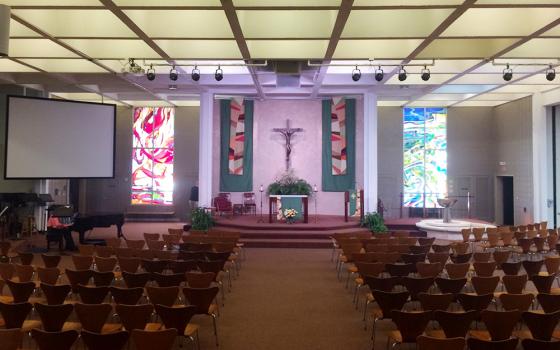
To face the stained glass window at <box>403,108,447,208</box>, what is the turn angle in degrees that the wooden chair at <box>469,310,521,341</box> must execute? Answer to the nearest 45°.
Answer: approximately 45° to its right

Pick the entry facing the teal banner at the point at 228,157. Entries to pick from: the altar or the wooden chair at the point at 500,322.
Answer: the wooden chair

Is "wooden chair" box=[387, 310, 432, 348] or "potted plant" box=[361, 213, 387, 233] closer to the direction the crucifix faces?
the wooden chair

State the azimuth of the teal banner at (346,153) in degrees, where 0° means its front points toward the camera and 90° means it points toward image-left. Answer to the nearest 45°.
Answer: approximately 0°

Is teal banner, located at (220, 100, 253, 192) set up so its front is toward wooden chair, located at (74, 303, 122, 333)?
yes

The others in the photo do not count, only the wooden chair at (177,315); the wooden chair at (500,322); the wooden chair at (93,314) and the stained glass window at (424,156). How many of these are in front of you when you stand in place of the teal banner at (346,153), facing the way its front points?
3

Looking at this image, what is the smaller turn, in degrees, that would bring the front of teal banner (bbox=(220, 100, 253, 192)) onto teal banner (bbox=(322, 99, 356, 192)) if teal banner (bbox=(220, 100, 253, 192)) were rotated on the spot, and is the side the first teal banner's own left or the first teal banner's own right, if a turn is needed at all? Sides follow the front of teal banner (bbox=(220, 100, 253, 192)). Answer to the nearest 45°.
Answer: approximately 90° to the first teal banner's own left
